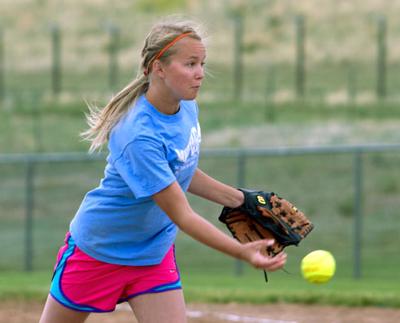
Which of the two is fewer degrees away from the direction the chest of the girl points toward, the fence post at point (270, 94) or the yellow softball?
the yellow softball

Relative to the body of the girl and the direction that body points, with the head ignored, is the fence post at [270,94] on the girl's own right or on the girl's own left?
on the girl's own left

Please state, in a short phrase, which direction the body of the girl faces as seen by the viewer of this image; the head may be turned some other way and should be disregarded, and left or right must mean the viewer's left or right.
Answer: facing the viewer and to the right of the viewer

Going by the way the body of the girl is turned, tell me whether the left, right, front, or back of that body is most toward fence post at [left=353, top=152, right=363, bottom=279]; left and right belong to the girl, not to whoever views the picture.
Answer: left

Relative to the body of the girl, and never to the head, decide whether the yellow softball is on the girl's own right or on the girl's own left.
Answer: on the girl's own left

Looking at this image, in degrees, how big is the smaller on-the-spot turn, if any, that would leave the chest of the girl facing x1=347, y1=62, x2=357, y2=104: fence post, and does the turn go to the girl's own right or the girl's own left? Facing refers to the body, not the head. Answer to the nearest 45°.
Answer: approximately 135° to the girl's own left

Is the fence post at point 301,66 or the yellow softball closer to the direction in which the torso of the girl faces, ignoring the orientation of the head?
the yellow softball

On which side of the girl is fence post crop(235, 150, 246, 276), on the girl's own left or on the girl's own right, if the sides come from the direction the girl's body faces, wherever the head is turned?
on the girl's own left
